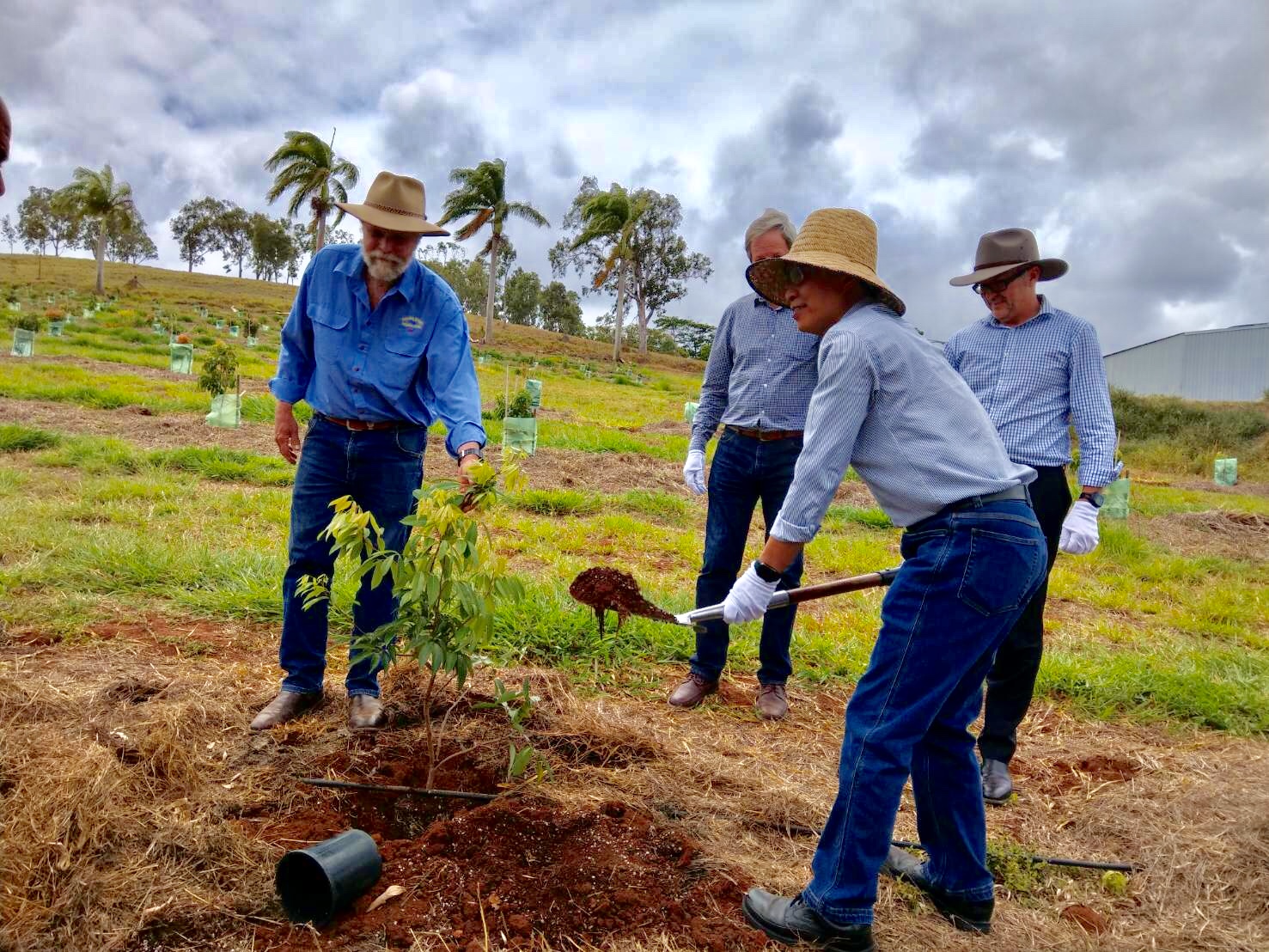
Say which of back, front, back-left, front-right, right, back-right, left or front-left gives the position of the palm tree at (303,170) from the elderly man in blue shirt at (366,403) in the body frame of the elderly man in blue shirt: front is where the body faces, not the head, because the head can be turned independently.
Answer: back

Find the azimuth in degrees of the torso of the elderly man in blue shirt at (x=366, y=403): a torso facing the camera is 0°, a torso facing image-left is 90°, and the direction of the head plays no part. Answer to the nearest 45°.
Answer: approximately 0°

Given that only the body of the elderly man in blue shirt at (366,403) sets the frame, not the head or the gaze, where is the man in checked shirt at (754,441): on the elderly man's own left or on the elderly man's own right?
on the elderly man's own left

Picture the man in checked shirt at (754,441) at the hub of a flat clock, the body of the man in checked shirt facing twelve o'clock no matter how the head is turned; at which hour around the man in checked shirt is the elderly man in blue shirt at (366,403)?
The elderly man in blue shirt is roughly at 2 o'clock from the man in checked shirt.

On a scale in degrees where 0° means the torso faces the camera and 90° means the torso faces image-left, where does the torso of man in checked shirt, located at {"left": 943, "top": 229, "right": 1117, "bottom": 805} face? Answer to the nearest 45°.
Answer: approximately 45°

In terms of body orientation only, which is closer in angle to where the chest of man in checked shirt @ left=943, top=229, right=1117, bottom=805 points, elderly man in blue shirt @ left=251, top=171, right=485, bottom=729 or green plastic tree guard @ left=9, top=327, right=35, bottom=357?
the elderly man in blue shirt

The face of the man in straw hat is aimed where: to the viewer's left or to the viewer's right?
to the viewer's left

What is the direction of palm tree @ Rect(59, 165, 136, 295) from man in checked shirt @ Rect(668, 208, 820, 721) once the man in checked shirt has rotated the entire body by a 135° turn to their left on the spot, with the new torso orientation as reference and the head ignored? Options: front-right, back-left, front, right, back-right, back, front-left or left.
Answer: left

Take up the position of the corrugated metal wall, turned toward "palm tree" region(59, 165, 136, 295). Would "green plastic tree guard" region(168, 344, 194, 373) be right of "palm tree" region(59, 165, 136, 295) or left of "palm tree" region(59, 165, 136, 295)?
left

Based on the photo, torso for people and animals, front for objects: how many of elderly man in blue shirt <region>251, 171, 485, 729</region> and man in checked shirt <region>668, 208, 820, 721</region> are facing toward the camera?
2

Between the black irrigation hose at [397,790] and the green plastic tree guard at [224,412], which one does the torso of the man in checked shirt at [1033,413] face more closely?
the black irrigation hose
